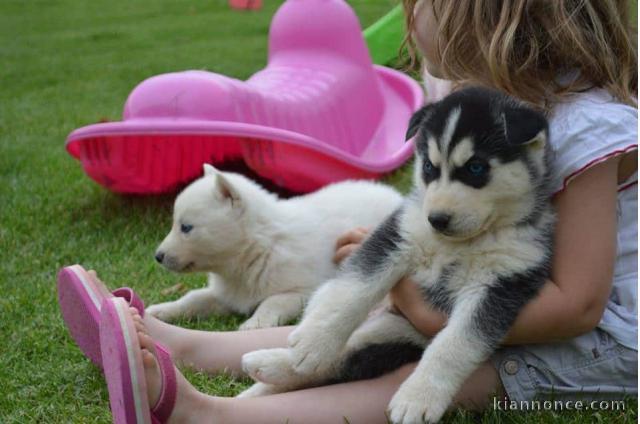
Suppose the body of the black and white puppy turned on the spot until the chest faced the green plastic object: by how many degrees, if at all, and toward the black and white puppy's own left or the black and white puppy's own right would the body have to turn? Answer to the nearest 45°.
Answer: approximately 135° to the black and white puppy's own right

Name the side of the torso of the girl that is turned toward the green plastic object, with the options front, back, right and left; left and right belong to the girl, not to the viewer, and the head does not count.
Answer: right

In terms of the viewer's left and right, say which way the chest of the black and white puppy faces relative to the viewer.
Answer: facing the viewer and to the left of the viewer

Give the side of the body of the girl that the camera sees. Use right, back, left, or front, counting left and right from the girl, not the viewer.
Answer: left

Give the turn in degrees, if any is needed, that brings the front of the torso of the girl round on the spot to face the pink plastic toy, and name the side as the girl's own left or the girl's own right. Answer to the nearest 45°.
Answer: approximately 45° to the girl's own right

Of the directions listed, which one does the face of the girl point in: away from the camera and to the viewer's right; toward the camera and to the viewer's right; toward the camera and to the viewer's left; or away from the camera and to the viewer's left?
away from the camera and to the viewer's left

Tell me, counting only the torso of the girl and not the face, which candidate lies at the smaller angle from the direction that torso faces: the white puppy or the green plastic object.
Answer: the white puppy

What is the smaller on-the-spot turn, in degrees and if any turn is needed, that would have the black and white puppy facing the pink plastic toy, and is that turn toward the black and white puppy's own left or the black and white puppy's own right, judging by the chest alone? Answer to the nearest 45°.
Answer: approximately 135° to the black and white puppy's own right

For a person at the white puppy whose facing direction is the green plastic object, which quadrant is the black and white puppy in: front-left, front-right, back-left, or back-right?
back-right
